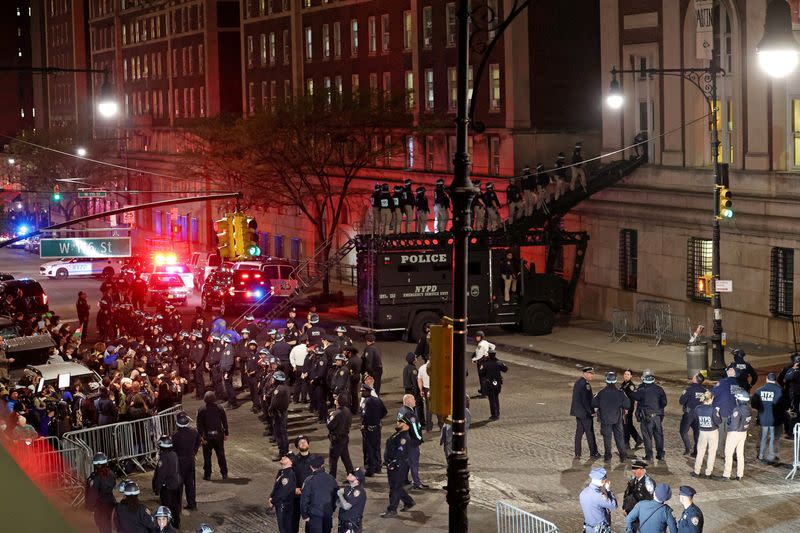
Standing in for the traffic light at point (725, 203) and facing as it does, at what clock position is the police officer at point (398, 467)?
The police officer is roughly at 2 o'clock from the traffic light.

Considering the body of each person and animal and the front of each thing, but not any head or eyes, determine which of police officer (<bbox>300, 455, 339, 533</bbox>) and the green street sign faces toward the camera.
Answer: the green street sign

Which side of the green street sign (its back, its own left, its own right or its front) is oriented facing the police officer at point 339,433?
front

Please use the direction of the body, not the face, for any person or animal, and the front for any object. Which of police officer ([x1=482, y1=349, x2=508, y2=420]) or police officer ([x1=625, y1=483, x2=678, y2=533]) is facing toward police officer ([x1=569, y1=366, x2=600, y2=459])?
police officer ([x1=625, y1=483, x2=678, y2=533])

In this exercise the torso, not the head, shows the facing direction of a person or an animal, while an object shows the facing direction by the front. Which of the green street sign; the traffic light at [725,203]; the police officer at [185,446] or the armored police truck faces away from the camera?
the police officer

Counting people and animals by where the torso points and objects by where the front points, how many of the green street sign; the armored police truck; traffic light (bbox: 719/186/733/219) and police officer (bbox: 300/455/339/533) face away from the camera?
1

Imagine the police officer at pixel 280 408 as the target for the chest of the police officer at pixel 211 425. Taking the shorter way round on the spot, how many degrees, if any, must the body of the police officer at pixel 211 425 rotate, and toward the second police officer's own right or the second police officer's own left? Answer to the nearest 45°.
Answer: approximately 45° to the second police officer's own right

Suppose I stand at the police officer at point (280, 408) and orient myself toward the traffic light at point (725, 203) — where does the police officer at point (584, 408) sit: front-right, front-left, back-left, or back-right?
front-right

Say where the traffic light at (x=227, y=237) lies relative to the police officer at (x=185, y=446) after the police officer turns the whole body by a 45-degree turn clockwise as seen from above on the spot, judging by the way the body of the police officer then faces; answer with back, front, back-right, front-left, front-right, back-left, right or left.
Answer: front-left

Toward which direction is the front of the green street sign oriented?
toward the camera

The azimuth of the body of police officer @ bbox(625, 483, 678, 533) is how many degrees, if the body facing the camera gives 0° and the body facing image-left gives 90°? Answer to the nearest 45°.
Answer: approximately 180°

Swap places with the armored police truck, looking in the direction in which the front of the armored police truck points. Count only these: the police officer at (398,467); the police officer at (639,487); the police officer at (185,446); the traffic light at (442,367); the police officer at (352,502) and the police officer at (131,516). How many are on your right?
6

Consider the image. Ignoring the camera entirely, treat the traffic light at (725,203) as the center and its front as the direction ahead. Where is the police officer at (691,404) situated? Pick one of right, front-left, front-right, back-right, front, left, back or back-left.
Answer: front-right
